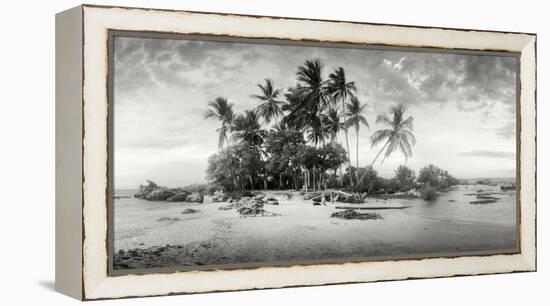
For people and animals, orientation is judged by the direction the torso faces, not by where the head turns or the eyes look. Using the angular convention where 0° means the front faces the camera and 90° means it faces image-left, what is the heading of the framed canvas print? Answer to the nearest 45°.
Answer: approximately 315°
